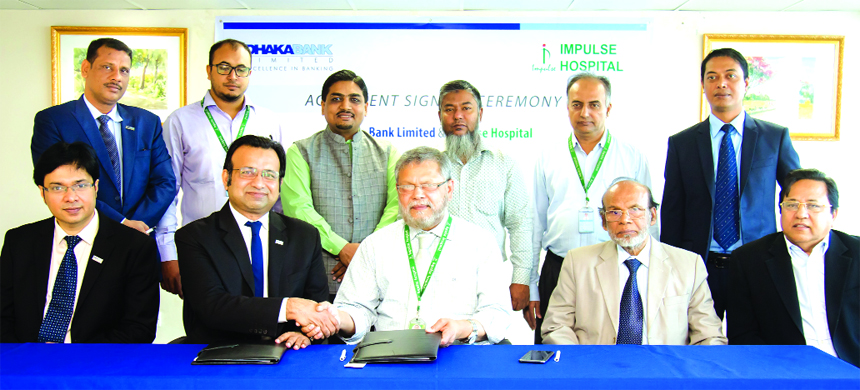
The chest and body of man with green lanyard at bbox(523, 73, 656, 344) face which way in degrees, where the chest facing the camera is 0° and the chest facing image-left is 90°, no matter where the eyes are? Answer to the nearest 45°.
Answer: approximately 0°

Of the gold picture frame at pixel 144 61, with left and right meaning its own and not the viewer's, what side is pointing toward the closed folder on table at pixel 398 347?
front

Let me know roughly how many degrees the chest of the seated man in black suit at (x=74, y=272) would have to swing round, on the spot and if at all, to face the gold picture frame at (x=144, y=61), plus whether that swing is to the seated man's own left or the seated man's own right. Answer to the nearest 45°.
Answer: approximately 180°

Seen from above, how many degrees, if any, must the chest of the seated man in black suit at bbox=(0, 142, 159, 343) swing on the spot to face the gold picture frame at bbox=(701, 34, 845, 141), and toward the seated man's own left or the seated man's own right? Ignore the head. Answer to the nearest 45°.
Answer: approximately 90° to the seated man's own left

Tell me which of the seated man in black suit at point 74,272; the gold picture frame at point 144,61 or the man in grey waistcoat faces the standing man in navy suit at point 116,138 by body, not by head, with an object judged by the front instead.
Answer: the gold picture frame

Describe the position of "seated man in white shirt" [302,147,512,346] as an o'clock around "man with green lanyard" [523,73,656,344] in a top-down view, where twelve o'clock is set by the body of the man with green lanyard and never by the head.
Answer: The seated man in white shirt is roughly at 1 o'clock from the man with green lanyard.

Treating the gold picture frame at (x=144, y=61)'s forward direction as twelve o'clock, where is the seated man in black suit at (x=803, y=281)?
The seated man in black suit is roughly at 11 o'clock from the gold picture frame.

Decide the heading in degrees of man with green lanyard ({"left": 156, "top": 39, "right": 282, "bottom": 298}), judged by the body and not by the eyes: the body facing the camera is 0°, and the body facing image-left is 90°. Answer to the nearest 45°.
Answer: approximately 0°

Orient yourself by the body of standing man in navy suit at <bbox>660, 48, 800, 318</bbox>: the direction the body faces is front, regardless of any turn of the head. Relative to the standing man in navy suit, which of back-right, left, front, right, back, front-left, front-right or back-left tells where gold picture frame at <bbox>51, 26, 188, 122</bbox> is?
right

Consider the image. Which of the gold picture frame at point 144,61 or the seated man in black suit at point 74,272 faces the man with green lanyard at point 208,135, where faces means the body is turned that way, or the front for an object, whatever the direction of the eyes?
the gold picture frame

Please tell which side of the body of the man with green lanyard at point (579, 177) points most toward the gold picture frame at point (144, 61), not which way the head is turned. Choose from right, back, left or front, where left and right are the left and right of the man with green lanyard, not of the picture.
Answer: right
